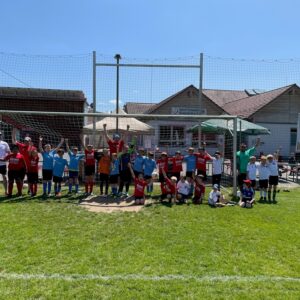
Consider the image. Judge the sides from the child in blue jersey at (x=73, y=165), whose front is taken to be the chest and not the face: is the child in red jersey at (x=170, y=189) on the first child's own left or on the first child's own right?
on the first child's own left

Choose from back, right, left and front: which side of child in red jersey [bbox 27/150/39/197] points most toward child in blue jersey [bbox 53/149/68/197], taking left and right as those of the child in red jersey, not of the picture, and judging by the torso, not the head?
left

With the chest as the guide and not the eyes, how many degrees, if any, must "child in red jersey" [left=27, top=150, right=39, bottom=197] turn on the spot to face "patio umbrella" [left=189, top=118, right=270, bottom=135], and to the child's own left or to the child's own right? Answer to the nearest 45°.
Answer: approximately 90° to the child's own left

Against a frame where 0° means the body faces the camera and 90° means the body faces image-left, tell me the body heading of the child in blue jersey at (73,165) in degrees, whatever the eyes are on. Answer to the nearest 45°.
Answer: approximately 0°

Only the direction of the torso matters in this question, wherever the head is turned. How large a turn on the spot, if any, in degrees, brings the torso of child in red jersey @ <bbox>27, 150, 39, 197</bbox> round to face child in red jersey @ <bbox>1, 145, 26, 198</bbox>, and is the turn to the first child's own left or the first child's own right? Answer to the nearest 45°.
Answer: approximately 90° to the first child's own right

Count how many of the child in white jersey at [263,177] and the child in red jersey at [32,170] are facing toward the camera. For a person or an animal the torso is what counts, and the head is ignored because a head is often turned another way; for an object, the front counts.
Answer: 2

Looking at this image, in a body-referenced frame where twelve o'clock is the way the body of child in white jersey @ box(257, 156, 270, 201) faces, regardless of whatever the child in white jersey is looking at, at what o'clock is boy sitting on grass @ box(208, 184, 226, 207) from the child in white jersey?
The boy sitting on grass is roughly at 1 o'clock from the child in white jersey.

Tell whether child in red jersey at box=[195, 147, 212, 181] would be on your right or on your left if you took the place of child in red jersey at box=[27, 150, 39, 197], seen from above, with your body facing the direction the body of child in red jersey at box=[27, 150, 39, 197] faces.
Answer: on your left

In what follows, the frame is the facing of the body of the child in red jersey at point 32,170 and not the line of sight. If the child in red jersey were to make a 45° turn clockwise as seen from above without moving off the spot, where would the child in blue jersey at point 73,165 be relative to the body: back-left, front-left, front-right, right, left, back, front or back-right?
back-left

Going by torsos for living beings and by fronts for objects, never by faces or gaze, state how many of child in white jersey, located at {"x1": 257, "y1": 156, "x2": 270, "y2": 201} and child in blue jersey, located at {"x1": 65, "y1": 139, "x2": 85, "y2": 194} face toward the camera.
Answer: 2
